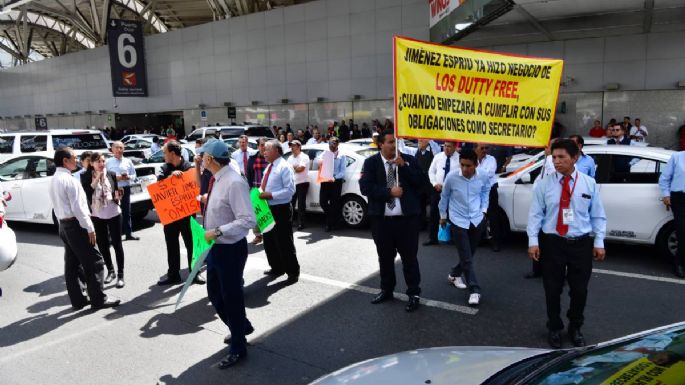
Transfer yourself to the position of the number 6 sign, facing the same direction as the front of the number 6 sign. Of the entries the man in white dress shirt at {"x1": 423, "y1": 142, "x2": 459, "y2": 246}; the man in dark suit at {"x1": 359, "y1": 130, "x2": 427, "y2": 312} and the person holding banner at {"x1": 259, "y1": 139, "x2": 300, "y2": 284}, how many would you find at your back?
0

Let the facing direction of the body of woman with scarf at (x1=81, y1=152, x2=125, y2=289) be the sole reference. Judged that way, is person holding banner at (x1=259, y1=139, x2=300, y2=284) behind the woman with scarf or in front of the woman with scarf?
in front

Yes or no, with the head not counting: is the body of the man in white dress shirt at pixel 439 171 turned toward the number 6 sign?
no

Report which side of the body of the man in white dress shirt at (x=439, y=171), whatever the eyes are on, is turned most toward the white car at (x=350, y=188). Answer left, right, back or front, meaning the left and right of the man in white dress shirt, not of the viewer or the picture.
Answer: right

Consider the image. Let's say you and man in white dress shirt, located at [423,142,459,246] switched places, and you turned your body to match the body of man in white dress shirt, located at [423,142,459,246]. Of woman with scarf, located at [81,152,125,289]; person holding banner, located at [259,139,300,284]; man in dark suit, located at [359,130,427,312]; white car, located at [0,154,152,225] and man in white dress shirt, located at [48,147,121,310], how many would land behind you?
0

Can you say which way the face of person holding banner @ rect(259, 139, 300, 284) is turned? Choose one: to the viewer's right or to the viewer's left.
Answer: to the viewer's left

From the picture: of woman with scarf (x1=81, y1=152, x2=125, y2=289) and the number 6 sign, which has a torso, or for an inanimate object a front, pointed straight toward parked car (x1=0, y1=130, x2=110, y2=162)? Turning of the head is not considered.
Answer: the number 6 sign

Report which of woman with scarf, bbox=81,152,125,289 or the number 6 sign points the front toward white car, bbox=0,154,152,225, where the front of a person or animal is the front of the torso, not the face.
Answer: the number 6 sign

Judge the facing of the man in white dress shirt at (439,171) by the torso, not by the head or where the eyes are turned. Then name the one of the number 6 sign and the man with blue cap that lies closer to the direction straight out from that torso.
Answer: the man with blue cap

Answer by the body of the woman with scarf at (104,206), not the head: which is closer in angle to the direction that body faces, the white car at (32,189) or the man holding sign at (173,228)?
the man holding sign

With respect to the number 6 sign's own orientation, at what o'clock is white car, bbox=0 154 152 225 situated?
The white car is roughly at 12 o'clock from the number 6 sign.

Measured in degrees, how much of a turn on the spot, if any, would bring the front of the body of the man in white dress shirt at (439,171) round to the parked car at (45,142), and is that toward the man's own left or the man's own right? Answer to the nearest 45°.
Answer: approximately 45° to the man's own right

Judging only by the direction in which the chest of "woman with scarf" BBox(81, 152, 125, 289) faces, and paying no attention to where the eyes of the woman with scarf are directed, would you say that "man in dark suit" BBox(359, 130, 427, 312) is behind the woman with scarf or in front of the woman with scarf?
in front

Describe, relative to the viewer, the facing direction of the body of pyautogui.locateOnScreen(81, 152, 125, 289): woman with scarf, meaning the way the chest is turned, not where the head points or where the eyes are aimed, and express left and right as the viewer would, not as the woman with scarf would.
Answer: facing the viewer and to the right of the viewer

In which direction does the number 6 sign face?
toward the camera

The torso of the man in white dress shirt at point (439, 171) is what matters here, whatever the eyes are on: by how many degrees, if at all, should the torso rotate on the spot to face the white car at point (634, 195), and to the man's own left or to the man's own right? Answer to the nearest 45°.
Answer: approximately 135° to the man's own left

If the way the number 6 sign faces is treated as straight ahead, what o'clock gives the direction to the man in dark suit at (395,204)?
The man in dark suit is roughly at 12 o'clock from the number 6 sign.

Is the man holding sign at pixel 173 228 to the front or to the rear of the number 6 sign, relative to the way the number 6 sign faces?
to the front
